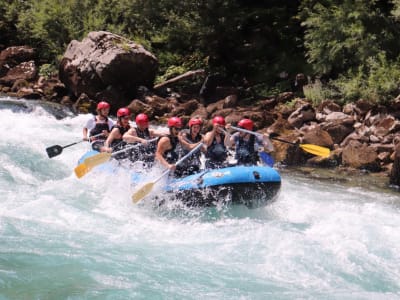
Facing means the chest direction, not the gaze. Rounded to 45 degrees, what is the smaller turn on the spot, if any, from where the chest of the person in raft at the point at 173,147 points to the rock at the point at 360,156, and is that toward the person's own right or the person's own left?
approximately 90° to the person's own left

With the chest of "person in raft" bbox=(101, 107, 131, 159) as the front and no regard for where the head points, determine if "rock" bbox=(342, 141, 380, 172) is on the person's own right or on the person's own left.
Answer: on the person's own left

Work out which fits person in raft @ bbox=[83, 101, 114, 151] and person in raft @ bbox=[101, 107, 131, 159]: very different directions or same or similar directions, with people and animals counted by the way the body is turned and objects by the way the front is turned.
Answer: same or similar directions

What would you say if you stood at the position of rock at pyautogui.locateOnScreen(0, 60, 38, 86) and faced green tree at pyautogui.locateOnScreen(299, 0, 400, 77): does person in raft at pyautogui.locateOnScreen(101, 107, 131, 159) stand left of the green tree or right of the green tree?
right

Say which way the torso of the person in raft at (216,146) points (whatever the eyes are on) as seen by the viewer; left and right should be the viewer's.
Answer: facing the viewer

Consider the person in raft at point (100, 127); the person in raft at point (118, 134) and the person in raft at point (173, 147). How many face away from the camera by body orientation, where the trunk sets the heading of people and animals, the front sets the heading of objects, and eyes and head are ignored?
0
